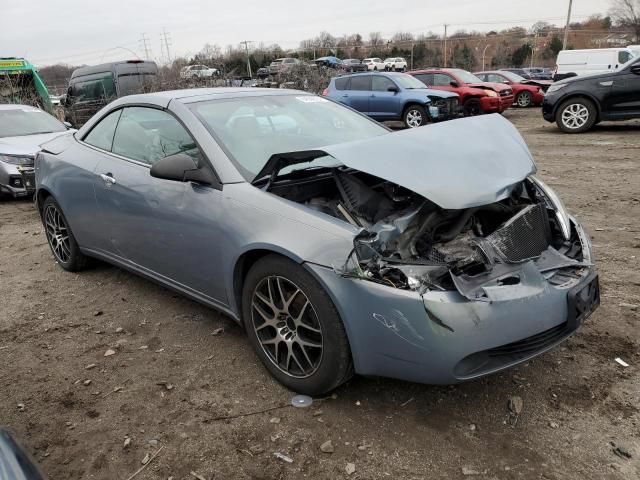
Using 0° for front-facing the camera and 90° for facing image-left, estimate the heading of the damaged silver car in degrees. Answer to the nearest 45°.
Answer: approximately 315°

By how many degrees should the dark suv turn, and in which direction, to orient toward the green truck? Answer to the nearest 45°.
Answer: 0° — it already faces it

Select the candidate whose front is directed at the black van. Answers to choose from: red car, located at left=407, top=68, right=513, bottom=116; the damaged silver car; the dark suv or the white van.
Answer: the dark suv

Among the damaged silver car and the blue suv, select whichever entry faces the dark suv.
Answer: the blue suv

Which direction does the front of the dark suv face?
to the viewer's left

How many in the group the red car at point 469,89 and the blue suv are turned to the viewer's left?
0

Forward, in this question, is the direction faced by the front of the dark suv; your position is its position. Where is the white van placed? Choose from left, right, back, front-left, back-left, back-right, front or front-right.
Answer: right

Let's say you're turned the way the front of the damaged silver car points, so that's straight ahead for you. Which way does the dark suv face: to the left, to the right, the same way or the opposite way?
the opposite way

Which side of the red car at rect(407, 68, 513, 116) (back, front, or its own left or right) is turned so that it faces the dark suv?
front
